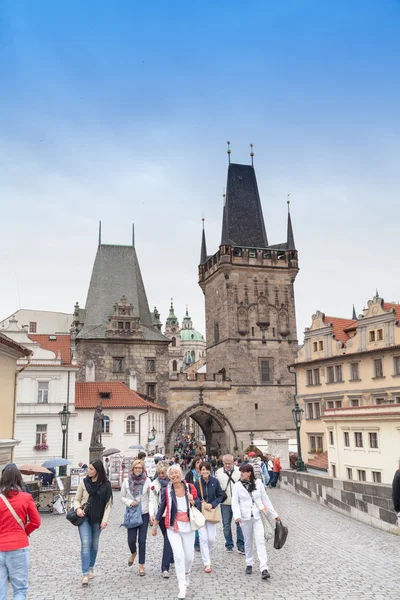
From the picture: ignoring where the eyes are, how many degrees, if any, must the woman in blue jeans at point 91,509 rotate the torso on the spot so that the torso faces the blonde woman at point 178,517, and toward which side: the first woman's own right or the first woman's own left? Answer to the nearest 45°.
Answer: approximately 90° to the first woman's own left

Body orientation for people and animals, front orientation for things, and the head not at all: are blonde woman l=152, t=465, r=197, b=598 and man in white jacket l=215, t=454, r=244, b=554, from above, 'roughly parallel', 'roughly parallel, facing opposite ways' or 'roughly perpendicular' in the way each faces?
roughly parallel

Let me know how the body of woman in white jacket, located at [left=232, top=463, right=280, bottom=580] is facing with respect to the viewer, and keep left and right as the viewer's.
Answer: facing the viewer

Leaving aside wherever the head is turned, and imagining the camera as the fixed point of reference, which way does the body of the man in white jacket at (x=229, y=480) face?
toward the camera

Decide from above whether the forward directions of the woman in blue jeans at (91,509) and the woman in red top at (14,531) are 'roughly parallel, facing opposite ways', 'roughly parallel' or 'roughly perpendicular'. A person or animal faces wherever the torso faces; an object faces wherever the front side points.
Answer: roughly parallel, facing opposite ways

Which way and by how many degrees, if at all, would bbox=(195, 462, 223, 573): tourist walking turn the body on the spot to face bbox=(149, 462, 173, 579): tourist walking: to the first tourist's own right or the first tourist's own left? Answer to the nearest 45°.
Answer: approximately 45° to the first tourist's own right

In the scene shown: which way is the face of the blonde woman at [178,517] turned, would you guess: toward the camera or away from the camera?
toward the camera

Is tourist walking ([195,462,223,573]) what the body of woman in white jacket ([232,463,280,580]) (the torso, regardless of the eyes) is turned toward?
no

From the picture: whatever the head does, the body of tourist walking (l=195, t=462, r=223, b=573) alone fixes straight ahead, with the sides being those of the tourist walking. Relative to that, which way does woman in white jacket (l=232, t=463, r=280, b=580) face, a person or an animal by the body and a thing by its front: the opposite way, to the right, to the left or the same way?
the same way

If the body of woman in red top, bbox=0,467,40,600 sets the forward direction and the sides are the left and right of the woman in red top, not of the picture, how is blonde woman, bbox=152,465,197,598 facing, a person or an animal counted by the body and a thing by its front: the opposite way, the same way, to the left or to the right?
the opposite way

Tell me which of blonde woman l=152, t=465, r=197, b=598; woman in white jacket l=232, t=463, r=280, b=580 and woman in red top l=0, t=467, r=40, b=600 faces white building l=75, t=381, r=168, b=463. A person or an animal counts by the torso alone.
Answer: the woman in red top

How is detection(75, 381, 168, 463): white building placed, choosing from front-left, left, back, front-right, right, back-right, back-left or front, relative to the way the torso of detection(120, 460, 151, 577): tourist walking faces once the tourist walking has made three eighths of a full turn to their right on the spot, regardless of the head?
front-right

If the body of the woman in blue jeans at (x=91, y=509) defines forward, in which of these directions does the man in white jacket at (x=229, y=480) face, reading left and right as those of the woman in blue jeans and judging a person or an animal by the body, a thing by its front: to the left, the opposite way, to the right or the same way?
the same way

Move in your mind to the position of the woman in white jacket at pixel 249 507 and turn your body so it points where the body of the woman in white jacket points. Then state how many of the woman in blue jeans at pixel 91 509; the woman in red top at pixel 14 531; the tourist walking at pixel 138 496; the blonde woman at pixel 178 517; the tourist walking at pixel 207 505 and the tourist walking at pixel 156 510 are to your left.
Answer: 0

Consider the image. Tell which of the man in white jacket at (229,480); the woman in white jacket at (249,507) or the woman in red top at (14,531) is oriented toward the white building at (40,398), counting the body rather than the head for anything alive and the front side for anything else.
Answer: the woman in red top

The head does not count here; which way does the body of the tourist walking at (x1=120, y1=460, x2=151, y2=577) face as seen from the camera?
toward the camera

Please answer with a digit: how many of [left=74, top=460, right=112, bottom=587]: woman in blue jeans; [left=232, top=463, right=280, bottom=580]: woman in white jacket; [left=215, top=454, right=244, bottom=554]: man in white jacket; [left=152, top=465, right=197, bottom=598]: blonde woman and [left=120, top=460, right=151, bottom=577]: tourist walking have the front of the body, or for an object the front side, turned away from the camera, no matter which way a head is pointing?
0

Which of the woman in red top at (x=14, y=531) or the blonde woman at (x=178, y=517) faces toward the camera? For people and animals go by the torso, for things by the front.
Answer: the blonde woman

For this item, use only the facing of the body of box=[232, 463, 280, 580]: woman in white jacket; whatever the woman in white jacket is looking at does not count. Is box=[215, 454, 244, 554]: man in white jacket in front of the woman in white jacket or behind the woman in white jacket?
behind

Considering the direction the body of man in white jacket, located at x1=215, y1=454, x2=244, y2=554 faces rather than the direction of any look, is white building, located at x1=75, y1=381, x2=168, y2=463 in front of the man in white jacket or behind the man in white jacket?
behind
